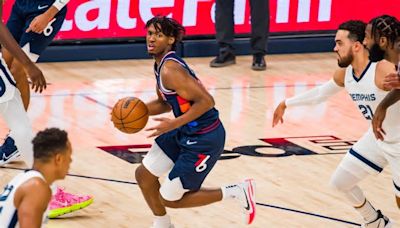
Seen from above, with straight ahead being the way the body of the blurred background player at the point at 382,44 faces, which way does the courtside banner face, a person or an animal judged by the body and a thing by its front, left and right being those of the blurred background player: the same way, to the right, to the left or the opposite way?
to the left

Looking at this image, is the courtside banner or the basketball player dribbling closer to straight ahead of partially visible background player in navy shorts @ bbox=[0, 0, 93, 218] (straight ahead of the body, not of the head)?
the basketball player dribbling

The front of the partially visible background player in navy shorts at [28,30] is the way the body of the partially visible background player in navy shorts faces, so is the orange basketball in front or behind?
in front

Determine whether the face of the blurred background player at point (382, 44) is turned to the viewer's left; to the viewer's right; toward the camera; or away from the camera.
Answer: to the viewer's left

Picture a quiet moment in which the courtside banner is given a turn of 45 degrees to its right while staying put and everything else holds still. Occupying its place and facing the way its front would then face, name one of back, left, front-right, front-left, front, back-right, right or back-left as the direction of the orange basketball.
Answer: front-left

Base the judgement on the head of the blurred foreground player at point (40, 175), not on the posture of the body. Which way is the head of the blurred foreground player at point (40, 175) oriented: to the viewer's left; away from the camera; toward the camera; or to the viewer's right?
to the viewer's right

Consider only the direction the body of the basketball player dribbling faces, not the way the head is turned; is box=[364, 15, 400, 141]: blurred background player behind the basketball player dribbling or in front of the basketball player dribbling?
behind

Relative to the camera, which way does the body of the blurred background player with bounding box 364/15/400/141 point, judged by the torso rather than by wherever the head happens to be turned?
to the viewer's left

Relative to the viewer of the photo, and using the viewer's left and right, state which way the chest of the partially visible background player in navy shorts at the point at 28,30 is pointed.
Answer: facing the viewer and to the right of the viewer

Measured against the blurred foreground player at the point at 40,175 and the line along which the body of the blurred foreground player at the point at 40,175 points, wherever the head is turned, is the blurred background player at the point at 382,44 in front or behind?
in front

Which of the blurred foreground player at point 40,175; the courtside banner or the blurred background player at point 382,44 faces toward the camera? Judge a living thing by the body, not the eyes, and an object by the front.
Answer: the courtside banner

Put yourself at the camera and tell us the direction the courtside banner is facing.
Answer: facing the viewer
